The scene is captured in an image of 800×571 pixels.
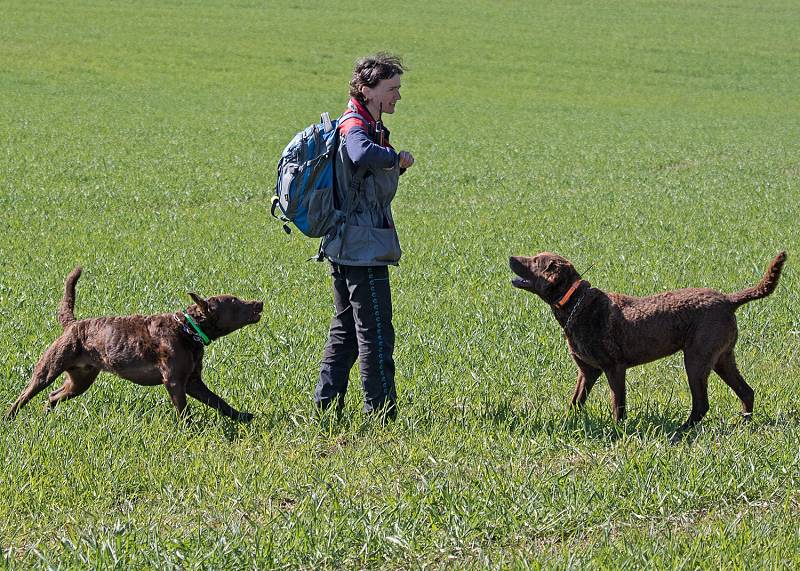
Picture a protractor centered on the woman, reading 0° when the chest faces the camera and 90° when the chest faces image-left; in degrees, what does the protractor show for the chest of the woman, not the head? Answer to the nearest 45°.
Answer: approximately 270°
